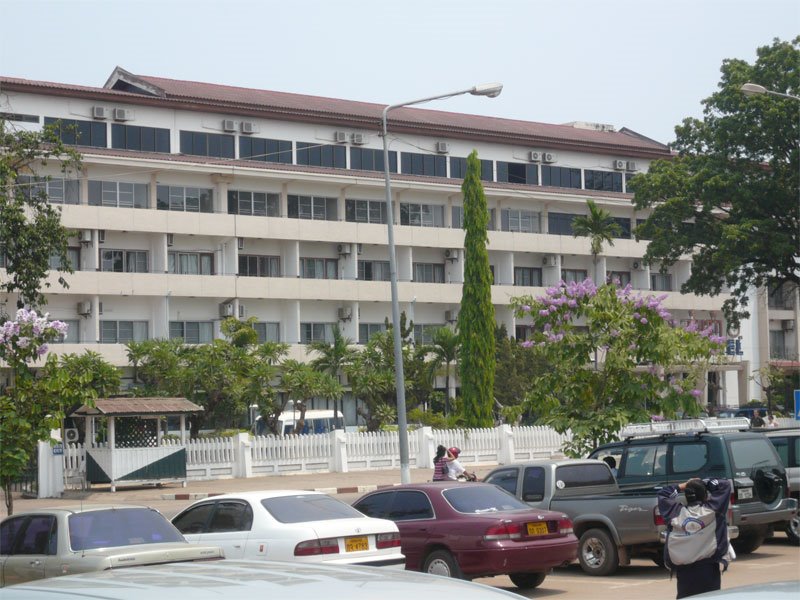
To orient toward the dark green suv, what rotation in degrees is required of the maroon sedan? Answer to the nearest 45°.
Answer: approximately 90° to its right

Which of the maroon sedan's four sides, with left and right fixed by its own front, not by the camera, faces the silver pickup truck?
right

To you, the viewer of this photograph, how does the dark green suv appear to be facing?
facing away from the viewer and to the left of the viewer

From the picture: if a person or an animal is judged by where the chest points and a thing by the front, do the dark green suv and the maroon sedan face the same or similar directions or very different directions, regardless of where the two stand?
same or similar directions

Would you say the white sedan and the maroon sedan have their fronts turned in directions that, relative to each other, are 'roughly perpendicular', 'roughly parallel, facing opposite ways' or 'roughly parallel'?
roughly parallel

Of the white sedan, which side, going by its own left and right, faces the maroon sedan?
right

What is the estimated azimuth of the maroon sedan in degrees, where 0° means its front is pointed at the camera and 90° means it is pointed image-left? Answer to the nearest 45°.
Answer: approximately 135°

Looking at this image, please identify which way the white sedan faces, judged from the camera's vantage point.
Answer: facing away from the viewer and to the left of the viewer

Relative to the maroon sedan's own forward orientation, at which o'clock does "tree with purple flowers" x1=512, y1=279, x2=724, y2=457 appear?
The tree with purple flowers is roughly at 2 o'clock from the maroon sedan.

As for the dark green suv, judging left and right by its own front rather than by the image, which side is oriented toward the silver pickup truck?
left

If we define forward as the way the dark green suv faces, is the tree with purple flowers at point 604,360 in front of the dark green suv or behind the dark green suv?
in front
